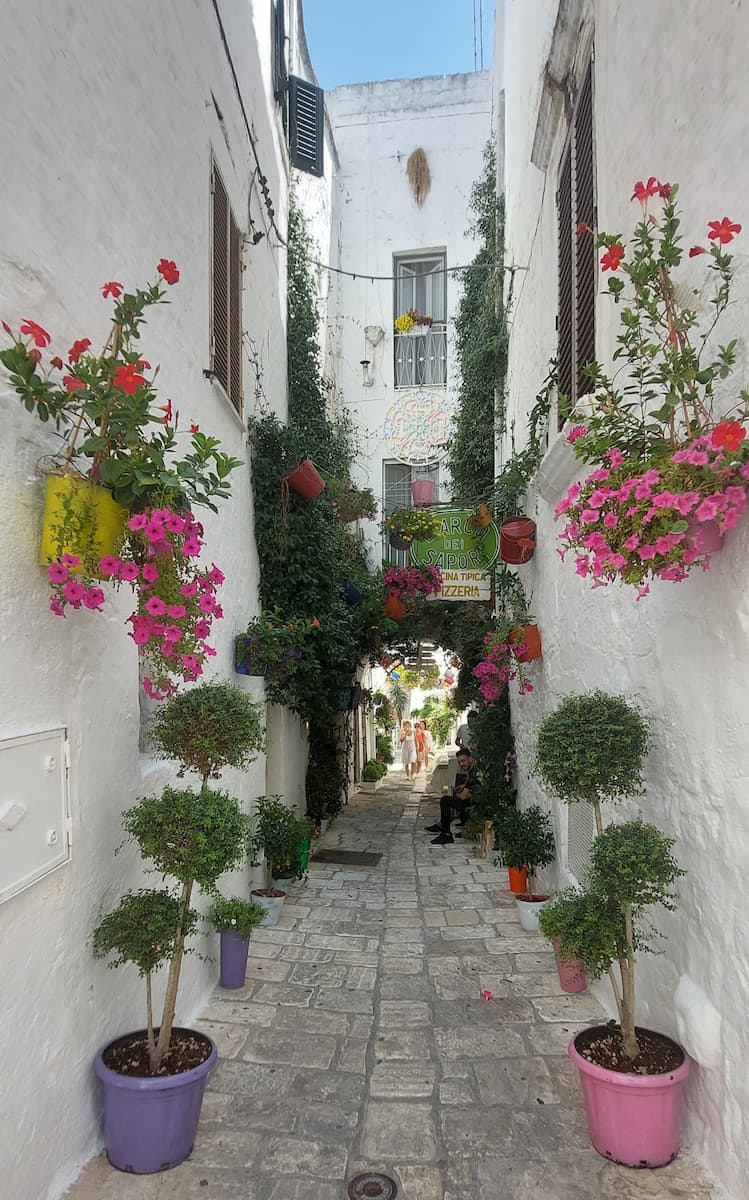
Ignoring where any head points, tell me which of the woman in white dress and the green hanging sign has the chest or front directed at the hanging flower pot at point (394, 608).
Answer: the woman in white dress

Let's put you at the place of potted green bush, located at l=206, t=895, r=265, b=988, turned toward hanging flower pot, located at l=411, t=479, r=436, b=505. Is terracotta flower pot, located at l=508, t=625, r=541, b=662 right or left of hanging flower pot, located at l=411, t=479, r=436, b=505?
right

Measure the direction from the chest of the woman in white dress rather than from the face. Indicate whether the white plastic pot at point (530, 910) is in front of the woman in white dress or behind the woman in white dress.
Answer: in front

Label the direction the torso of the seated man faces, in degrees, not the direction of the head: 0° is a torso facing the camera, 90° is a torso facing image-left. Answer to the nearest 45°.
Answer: approximately 45°

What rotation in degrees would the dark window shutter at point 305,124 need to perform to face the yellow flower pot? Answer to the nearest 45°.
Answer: approximately 45° to its right

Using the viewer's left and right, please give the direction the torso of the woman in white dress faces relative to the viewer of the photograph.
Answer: facing the viewer

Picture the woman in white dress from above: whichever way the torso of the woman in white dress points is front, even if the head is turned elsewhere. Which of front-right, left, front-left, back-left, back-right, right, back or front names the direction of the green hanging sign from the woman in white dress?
front

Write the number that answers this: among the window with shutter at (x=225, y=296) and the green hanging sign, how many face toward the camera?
1

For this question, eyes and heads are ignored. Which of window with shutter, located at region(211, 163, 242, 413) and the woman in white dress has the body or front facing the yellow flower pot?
the woman in white dress

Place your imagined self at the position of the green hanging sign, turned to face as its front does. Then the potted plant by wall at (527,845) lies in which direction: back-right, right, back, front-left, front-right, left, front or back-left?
front

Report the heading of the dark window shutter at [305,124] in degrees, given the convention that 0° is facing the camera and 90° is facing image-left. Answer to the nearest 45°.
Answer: approximately 315°

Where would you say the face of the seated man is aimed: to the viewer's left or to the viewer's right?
to the viewer's left

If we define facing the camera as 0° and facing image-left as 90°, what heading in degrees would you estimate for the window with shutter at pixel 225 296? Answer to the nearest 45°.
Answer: approximately 270°
